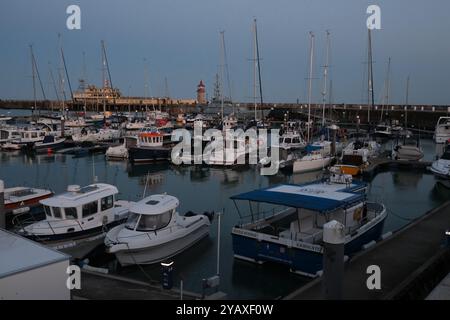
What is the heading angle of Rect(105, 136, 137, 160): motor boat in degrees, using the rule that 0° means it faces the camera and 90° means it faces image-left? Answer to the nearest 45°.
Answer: approximately 45°

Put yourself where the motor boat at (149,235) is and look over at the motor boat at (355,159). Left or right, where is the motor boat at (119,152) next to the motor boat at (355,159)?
left

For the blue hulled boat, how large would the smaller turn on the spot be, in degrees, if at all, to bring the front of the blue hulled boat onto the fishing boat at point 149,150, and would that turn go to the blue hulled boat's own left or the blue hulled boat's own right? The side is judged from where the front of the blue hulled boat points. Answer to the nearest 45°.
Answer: approximately 90° to the blue hulled boat's own left

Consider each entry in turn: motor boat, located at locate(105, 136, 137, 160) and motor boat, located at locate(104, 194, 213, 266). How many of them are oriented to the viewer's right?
0

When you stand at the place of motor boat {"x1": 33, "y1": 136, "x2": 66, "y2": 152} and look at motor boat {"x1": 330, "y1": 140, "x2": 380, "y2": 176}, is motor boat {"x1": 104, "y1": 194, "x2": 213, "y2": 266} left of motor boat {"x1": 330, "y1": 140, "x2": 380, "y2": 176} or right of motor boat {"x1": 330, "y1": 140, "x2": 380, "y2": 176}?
right

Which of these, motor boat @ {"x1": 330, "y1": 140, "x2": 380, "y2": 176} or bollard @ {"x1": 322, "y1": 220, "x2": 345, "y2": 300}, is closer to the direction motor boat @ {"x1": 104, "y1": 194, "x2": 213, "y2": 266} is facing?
the bollard

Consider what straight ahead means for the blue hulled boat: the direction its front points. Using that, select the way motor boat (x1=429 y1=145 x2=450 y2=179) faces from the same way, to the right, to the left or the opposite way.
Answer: the opposite way

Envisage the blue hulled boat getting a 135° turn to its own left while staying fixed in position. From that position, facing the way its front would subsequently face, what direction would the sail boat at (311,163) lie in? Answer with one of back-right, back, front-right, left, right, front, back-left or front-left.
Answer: right

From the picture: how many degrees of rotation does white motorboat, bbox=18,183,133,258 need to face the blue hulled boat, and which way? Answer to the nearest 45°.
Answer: approximately 135° to its left

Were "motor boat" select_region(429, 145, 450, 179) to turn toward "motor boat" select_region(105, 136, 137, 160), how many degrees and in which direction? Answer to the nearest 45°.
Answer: approximately 45° to its right

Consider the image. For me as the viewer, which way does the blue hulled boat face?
facing away from the viewer and to the right of the viewer
